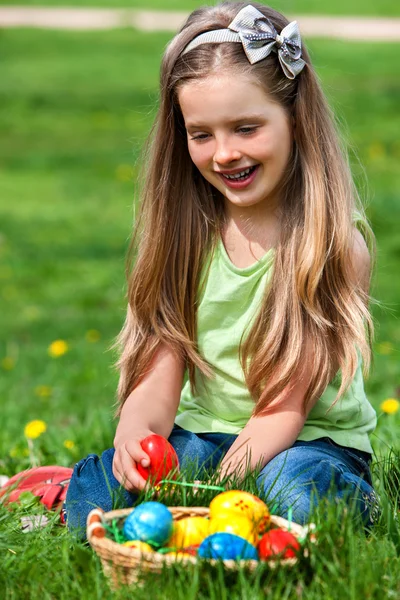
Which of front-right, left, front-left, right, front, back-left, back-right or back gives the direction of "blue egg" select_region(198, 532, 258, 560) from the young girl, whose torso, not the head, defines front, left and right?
front-left

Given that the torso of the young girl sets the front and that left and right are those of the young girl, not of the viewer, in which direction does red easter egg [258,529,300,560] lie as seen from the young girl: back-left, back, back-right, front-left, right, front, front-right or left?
front-left

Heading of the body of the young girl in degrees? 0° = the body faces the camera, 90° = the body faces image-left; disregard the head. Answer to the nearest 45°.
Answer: approximately 45°

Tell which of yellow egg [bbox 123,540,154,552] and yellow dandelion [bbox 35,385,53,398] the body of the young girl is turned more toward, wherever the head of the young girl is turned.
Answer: the yellow egg

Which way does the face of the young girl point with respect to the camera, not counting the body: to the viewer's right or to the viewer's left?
to the viewer's left

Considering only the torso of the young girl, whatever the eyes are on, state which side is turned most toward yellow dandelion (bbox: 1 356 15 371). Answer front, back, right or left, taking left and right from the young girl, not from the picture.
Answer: right

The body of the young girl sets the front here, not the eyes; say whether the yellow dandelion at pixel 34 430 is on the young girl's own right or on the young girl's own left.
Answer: on the young girl's own right

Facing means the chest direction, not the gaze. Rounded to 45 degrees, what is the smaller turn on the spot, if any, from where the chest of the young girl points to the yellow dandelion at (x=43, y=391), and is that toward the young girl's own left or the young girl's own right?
approximately 90° to the young girl's own right

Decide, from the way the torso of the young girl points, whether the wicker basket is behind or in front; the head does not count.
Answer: in front

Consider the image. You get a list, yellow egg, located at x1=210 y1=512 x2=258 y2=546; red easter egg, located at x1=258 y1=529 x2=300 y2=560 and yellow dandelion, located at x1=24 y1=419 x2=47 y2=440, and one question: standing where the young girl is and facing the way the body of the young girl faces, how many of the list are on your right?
1

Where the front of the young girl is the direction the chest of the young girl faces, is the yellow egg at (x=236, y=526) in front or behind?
in front

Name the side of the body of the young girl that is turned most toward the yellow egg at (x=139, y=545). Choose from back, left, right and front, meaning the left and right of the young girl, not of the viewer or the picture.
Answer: front

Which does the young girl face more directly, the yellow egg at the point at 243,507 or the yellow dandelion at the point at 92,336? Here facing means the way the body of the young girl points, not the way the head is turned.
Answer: the yellow egg

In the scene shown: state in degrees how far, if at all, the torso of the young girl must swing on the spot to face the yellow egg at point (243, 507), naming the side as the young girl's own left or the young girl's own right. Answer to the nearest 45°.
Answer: approximately 45° to the young girl's own left
